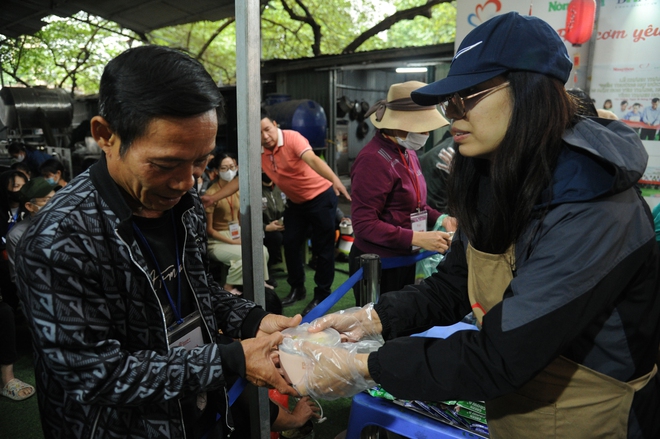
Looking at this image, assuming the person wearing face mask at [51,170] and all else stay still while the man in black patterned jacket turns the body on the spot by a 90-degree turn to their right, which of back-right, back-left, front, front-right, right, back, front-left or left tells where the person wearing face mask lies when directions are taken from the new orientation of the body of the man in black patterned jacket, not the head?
back-right

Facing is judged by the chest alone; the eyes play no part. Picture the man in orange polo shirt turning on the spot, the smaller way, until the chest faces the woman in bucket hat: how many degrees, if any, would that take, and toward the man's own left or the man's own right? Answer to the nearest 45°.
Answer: approximately 45° to the man's own left

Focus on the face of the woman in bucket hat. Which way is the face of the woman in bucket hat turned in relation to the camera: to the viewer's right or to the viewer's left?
to the viewer's right

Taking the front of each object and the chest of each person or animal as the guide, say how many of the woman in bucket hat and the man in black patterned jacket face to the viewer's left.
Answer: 0

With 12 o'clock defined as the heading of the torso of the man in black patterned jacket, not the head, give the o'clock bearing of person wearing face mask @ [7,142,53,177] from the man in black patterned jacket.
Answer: The person wearing face mask is roughly at 7 o'clock from the man in black patterned jacket.

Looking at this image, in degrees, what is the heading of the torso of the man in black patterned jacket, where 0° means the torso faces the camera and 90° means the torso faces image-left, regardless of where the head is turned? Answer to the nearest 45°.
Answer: approximately 315°

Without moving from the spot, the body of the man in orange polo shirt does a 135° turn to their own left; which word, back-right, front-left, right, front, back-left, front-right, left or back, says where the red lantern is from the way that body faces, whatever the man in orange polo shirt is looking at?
front

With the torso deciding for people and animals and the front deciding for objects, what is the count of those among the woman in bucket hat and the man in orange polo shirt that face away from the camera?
0

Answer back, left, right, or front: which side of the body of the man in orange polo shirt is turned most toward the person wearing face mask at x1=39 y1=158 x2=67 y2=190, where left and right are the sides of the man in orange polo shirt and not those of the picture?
right

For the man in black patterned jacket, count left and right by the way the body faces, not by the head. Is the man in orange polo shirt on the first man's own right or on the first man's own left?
on the first man's own left
